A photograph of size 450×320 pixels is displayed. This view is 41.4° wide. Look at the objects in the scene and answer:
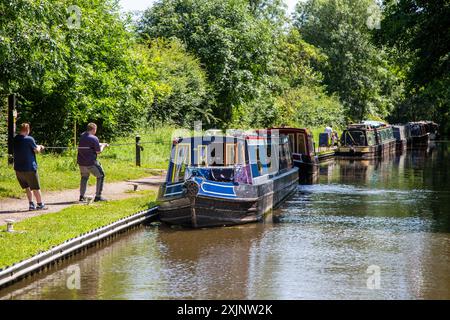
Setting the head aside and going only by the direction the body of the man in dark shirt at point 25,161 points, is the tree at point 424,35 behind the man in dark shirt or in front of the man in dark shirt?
in front

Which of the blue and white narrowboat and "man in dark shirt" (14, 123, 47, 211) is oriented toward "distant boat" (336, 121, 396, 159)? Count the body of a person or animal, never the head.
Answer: the man in dark shirt

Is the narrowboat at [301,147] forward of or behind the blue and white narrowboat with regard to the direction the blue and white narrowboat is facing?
behind

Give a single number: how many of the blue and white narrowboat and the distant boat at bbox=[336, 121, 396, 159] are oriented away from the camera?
0

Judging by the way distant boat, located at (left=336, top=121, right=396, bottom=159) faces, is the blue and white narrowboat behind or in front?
in front

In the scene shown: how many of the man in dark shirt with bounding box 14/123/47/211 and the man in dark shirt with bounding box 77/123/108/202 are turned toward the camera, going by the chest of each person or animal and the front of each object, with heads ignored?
0

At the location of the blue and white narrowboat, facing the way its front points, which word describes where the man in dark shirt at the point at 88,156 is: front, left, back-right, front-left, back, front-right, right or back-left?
front-right

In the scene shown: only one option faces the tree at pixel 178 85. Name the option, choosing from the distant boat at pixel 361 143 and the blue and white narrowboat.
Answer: the distant boat

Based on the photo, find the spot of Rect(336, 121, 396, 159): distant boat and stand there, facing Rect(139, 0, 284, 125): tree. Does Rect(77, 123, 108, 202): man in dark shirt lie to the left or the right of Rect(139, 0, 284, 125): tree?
left

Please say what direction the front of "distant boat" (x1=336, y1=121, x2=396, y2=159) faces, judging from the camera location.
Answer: facing the viewer and to the left of the viewer

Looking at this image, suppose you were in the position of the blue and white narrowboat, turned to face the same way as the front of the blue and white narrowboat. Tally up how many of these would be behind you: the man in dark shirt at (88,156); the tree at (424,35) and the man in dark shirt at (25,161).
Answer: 1

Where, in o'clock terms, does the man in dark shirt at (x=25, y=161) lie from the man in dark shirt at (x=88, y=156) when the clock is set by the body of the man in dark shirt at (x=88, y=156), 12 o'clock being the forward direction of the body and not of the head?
the man in dark shirt at (x=25, y=161) is roughly at 6 o'clock from the man in dark shirt at (x=88, y=156).

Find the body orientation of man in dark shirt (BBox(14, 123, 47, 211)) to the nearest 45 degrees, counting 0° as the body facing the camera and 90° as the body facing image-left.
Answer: approximately 225°
